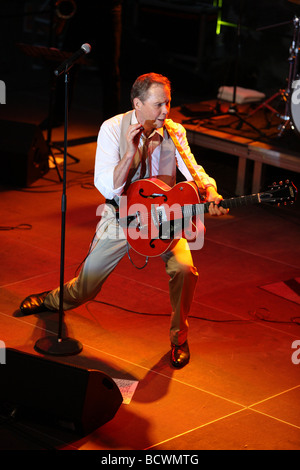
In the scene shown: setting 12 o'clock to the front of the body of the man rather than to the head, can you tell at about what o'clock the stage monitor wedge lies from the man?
The stage monitor wedge is roughly at 2 o'clock from the man.

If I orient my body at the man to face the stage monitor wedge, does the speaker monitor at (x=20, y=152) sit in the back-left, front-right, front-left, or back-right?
back-right

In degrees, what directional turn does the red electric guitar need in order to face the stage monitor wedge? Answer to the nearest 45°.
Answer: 0° — it already faces it

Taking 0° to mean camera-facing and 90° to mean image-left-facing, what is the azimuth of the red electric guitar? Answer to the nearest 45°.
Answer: approximately 0°

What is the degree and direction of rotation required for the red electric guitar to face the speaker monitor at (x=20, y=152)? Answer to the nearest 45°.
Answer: approximately 135° to its right

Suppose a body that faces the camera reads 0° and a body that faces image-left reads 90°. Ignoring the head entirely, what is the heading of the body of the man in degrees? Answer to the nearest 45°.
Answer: approximately 315°

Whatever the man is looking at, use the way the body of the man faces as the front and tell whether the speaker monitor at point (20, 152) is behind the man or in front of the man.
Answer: behind

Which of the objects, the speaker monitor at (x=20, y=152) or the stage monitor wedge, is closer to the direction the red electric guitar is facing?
the stage monitor wedge
